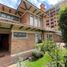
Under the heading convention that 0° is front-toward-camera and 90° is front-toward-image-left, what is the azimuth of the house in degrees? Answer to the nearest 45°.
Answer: approximately 315°

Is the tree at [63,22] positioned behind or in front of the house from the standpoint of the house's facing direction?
in front
